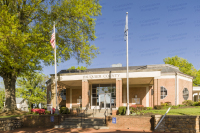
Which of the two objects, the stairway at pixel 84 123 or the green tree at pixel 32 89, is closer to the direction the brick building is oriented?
the stairway

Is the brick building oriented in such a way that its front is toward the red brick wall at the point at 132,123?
yes

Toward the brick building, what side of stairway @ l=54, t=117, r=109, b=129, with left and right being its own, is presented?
back

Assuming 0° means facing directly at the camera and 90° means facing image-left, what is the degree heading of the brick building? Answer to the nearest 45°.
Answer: approximately 0°

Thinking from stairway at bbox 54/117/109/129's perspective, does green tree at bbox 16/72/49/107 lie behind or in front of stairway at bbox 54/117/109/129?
behind

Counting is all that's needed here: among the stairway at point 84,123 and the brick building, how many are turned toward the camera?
2

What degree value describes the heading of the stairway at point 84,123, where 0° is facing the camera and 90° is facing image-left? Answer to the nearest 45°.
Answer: approximately 0°
